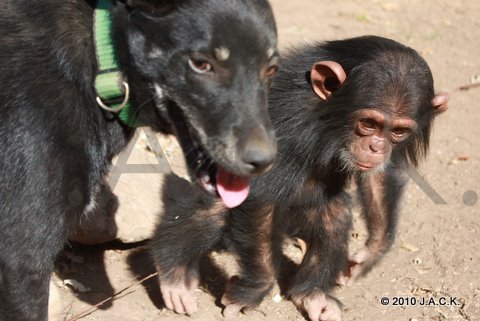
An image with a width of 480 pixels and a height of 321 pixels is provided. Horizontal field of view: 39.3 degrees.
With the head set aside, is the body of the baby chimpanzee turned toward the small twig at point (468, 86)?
no

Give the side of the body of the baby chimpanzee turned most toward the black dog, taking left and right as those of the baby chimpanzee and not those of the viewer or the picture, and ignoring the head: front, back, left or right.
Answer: right

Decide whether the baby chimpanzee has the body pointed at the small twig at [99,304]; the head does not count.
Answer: no
